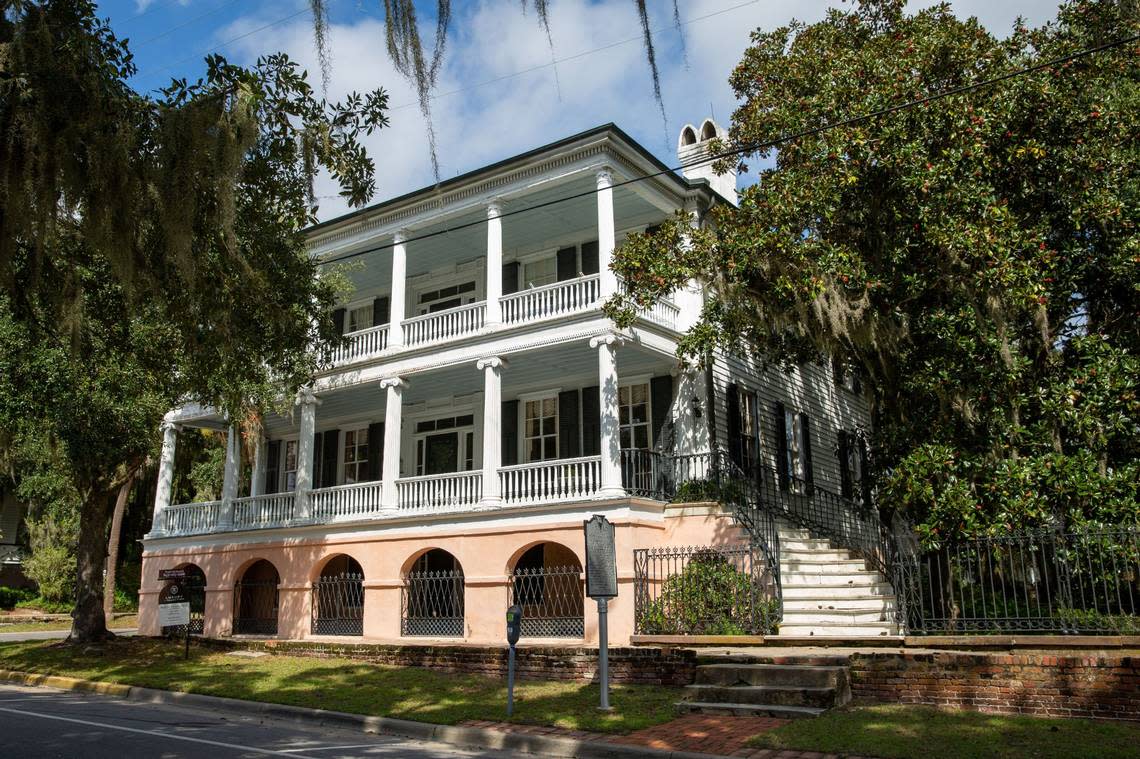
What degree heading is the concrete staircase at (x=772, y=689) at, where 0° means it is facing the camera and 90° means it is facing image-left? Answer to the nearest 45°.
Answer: approximately 0°

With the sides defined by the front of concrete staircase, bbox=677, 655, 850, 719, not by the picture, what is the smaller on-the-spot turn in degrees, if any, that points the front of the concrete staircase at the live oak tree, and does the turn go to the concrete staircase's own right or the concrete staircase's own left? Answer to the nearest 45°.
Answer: approximately 45° to the concrete staircase's own right

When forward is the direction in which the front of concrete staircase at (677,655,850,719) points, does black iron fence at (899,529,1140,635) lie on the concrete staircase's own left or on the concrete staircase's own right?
on the concrete staircase's own left

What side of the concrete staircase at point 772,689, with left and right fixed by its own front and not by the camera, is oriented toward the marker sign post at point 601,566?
right

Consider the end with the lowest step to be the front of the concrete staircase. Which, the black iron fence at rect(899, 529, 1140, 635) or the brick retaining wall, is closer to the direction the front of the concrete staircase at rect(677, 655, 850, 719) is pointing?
the brick retaining wall

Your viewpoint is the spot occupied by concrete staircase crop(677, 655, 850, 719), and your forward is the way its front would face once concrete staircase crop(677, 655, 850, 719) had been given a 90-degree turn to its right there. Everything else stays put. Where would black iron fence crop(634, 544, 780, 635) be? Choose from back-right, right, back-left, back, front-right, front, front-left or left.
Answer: right
